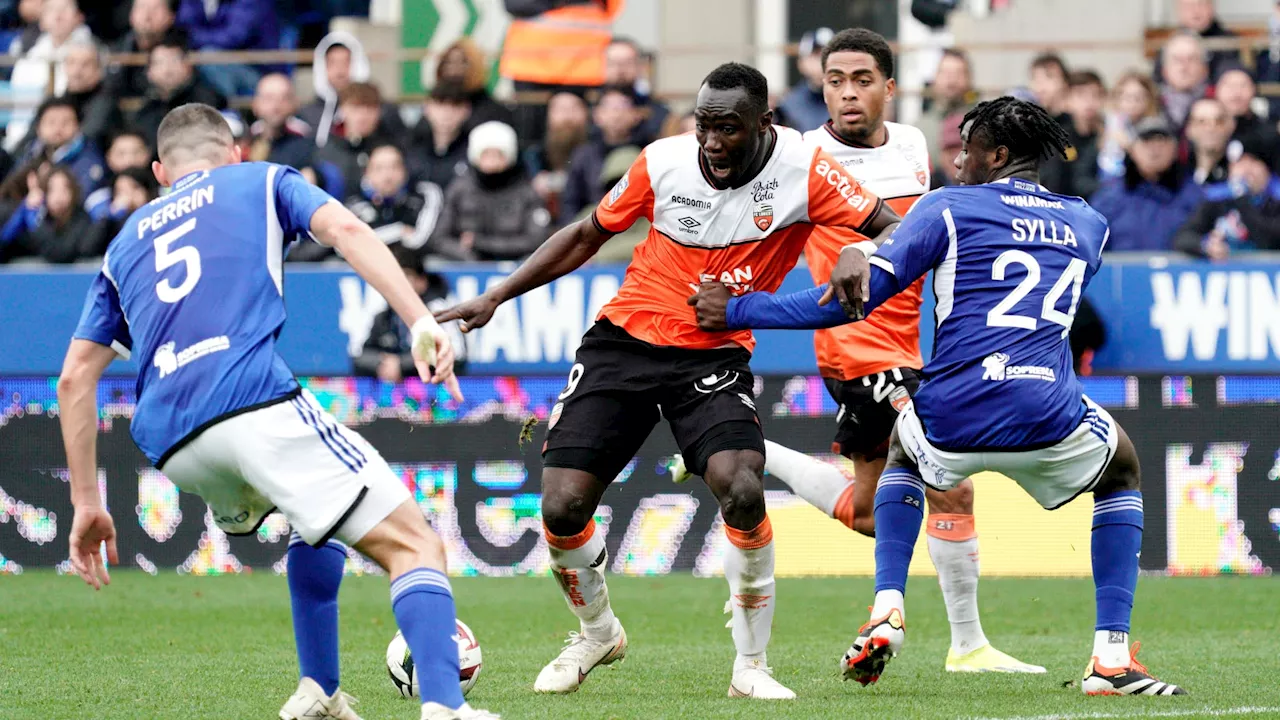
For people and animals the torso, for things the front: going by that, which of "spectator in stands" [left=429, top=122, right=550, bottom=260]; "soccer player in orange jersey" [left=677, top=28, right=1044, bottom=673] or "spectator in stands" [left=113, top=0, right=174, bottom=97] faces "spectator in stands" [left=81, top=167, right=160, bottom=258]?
"spectator in stands" [left=113, top=0, right=174, bottom=97]

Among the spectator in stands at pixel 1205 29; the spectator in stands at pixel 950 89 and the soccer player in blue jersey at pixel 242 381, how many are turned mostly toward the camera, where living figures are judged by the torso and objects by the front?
2

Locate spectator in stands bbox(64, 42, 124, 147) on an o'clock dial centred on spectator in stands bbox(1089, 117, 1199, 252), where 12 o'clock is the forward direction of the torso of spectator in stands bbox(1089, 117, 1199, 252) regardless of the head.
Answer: spectator in stands bbox(64, 42, 124, 147) is roughly at 3 o'clock from spectator in stands bbox(1089, 117, 1199, 252).

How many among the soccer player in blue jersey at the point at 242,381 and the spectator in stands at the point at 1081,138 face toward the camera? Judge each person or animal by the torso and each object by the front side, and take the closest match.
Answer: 1

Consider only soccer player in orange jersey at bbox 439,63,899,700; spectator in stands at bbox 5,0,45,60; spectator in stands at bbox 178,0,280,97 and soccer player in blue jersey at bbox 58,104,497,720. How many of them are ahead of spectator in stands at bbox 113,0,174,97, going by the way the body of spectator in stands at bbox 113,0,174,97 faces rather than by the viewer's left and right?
2

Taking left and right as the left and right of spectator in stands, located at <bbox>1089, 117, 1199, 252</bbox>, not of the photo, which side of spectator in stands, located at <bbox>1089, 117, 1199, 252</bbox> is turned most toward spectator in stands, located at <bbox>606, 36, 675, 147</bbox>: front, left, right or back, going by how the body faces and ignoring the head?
right

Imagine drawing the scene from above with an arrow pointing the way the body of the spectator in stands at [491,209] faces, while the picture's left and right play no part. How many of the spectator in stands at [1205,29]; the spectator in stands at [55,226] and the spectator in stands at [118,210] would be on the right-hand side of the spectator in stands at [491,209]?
2
